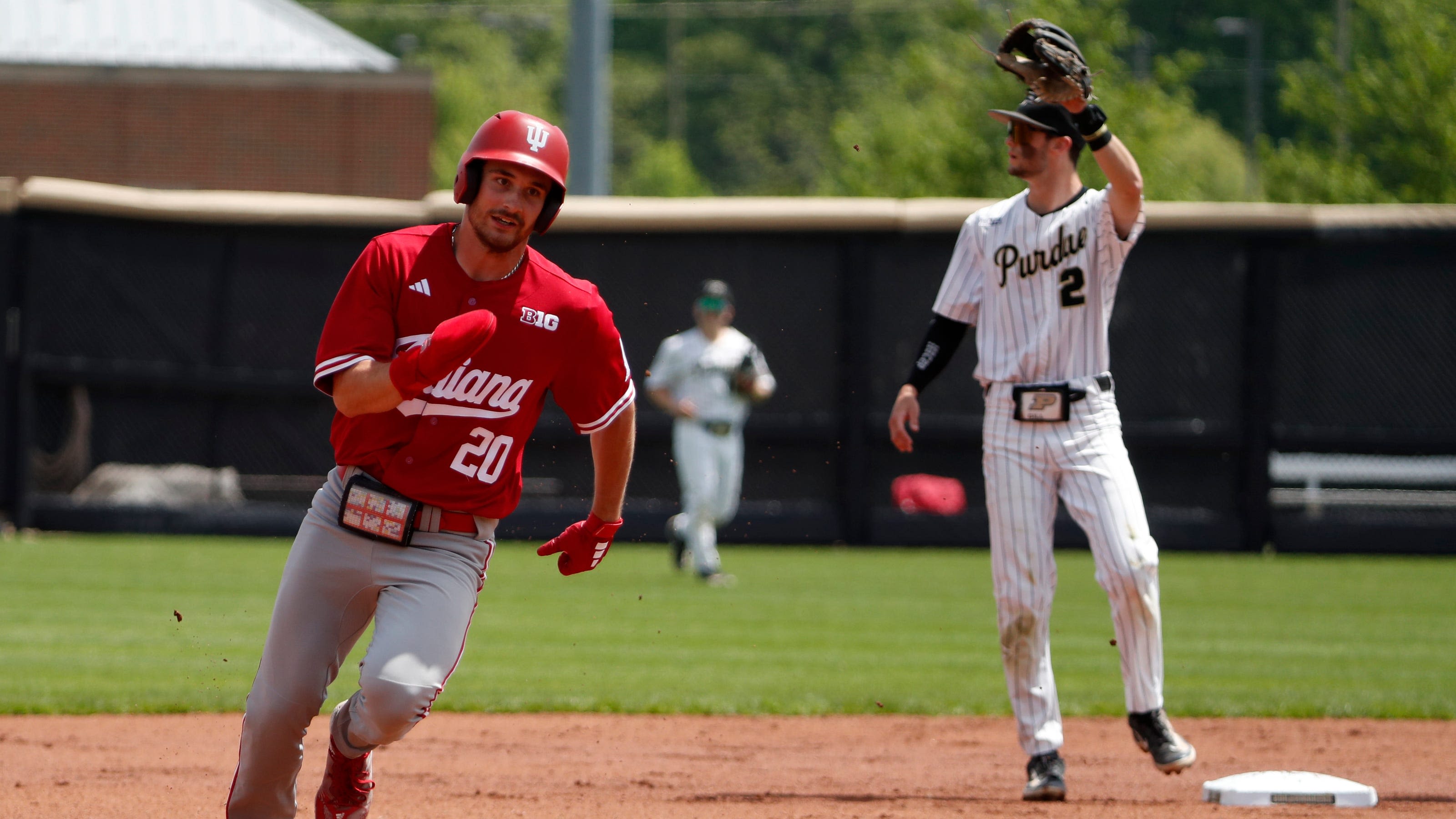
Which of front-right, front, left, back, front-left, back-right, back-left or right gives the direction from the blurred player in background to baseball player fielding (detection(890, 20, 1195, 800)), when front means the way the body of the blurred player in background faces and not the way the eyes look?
front

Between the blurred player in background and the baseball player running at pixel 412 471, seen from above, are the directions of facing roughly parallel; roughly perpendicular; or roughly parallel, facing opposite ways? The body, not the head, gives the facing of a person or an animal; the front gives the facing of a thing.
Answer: roughly parallel

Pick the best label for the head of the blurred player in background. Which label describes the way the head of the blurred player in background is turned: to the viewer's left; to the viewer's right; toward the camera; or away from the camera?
toward the camera

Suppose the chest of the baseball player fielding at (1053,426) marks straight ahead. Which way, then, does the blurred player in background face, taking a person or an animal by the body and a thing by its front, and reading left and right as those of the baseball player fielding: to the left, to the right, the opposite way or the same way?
the same way

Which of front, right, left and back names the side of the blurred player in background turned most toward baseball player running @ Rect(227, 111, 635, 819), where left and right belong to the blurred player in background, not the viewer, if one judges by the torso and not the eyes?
front

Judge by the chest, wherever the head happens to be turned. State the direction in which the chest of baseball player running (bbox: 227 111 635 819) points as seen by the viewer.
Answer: toward the camera

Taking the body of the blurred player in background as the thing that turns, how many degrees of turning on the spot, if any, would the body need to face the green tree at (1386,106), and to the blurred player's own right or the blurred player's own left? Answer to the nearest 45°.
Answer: approximately 135° to the blurred player's own left

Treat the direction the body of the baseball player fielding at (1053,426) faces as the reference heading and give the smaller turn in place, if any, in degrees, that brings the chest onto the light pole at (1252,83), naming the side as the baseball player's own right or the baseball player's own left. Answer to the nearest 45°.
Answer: approximately 180°

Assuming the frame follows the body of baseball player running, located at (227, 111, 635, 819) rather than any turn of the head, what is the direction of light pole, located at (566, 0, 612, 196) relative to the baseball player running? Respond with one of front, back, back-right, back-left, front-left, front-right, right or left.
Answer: back

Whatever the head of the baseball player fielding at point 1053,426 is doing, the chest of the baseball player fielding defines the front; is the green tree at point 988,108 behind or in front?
behind

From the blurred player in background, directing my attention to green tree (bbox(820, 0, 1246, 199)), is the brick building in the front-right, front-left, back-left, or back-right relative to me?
front-left

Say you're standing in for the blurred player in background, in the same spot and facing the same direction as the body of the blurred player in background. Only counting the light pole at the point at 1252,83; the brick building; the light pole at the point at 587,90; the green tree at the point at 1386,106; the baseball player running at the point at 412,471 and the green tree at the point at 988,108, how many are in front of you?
1

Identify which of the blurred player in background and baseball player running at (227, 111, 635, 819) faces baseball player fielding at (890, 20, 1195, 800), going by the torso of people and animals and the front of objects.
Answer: the blurred player in background

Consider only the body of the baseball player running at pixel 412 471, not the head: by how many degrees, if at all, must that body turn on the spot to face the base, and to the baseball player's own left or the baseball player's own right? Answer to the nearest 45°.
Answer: approximately 90° to the baseball player's own left

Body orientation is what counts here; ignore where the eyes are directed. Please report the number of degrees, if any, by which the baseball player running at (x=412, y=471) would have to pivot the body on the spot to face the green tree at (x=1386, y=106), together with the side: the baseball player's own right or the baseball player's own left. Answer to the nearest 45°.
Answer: approximately 135° to the baseball player's own left

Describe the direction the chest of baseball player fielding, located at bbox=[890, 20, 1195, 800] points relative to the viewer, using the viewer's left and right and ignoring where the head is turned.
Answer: facing the viewer
